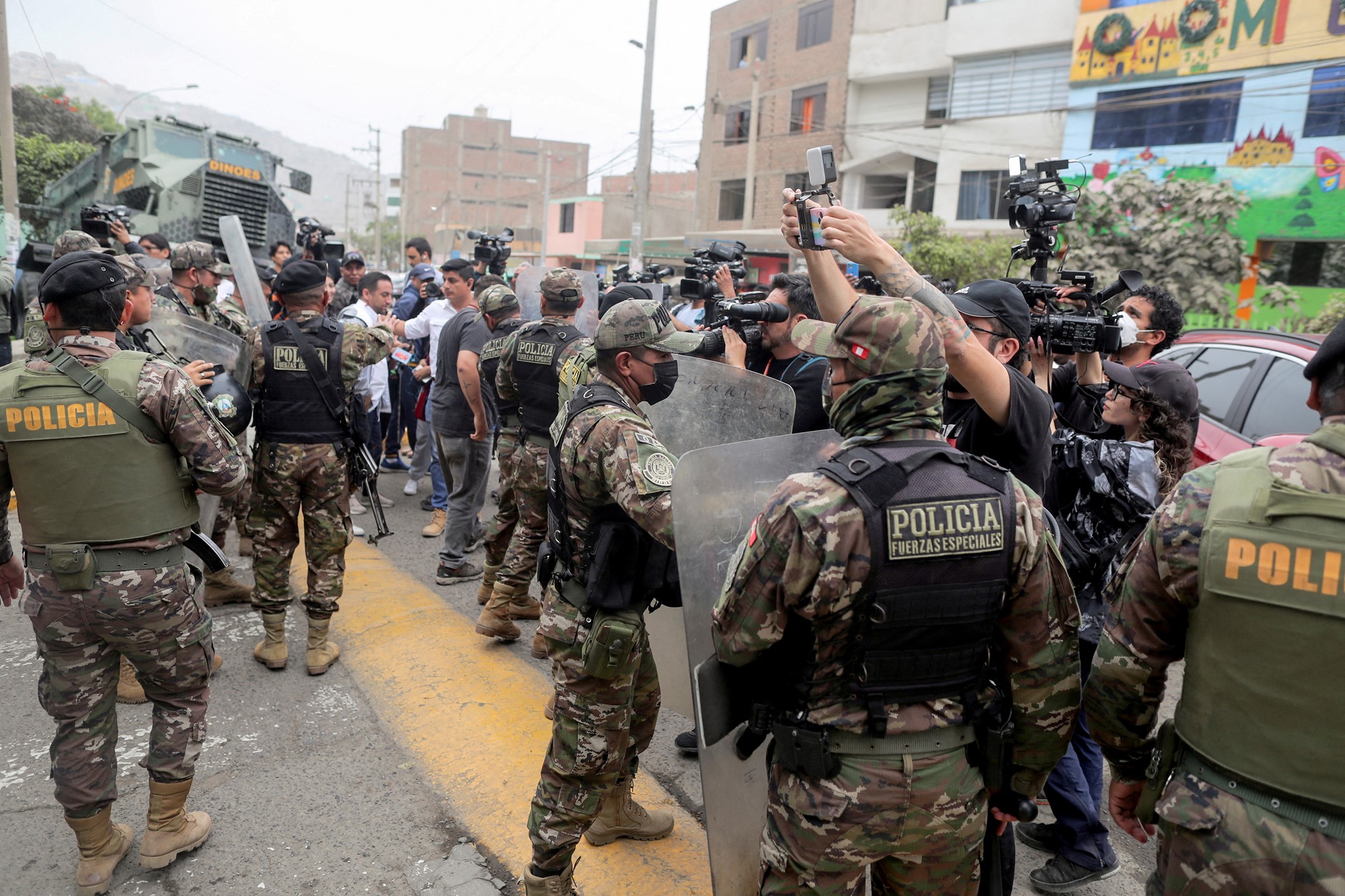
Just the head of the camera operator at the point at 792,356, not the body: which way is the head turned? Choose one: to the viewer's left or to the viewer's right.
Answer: to the viewer's left

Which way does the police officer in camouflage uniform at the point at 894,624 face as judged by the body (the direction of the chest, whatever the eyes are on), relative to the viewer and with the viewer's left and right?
facing away from the viewer and to the left of the viewer

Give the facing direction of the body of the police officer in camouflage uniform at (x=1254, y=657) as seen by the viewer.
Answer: away from the camera

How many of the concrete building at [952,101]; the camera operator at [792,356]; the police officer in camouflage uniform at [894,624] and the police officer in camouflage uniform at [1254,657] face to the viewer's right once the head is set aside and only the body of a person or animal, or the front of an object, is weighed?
0

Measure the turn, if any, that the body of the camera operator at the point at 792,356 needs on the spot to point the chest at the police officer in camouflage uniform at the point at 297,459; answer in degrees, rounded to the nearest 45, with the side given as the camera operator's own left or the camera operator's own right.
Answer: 0° — they already face them

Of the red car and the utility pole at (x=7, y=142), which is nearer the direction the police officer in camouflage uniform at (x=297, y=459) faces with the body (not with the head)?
the utility pole

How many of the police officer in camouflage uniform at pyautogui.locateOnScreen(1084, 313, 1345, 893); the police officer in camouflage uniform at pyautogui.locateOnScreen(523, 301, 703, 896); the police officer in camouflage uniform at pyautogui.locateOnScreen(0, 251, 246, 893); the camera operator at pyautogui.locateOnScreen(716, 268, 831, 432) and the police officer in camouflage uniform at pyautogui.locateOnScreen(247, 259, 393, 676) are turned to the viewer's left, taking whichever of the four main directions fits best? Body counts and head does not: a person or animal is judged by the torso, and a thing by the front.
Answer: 1

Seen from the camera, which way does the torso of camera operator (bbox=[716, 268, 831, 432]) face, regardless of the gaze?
to the viewer's left

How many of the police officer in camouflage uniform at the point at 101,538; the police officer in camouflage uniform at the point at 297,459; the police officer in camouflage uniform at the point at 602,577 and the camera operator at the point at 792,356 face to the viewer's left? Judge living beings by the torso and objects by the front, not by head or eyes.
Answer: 1

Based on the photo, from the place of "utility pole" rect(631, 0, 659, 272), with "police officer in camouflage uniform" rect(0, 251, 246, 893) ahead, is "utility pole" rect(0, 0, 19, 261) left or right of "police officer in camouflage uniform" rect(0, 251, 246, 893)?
right

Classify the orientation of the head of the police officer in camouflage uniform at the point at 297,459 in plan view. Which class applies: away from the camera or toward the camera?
away from the camera

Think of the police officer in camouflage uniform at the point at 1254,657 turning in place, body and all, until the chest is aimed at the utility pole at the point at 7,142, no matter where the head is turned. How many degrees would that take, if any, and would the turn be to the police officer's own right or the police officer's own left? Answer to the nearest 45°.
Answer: approximately 90° to the police officer's own left

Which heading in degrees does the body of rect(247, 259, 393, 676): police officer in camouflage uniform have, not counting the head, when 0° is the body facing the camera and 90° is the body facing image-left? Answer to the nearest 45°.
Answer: approximately 180°

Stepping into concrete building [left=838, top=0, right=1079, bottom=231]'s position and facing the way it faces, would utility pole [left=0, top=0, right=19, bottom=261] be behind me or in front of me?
in front

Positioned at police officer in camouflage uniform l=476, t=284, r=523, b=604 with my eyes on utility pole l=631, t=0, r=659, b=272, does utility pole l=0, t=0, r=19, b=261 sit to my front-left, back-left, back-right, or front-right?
front-left

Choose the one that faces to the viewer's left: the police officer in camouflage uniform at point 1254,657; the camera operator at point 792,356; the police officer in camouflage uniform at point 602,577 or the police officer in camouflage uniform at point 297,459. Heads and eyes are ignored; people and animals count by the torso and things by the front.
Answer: the camera operator
